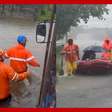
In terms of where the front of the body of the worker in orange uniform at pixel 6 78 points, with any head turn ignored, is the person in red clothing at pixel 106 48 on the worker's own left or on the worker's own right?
on the worker's own right

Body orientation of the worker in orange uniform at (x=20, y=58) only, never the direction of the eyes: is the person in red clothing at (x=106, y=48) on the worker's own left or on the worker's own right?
on the worker's own right

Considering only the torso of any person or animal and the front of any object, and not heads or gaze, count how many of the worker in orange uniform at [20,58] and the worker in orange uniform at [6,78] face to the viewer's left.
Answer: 0

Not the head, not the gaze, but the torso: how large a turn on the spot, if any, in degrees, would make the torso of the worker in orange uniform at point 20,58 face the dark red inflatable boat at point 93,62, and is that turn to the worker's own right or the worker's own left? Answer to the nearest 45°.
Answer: approximately 45° to the worker's own right

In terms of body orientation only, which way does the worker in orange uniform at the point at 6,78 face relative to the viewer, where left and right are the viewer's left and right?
facing away from the viewer and to the right of the viewer

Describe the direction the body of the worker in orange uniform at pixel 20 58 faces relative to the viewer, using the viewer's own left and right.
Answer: facing away from the viewer and to the right of the viewer

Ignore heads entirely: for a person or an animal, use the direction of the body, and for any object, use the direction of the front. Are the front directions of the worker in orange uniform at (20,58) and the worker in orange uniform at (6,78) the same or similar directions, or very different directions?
same or similar directions
